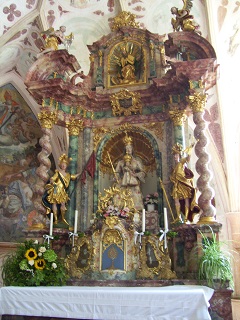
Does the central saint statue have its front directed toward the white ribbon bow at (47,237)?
no

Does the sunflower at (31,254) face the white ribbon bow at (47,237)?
no

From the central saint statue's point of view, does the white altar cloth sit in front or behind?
in front

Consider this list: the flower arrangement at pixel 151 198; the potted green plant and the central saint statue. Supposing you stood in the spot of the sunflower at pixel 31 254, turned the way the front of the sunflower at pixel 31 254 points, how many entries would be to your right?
0

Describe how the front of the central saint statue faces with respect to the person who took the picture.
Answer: facing the viewer

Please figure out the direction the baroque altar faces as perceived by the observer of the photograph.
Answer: facing the viewer

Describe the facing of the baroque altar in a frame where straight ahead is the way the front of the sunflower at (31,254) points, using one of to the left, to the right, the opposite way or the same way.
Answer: the same way

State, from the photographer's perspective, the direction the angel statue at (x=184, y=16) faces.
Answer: facing the viewer and to the left of the viewer

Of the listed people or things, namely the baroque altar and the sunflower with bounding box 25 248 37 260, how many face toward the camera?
2

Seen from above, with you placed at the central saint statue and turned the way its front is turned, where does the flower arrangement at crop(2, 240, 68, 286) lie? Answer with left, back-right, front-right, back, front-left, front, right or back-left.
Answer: front-right

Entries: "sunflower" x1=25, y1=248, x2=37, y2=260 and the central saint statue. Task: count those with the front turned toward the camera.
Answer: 2
